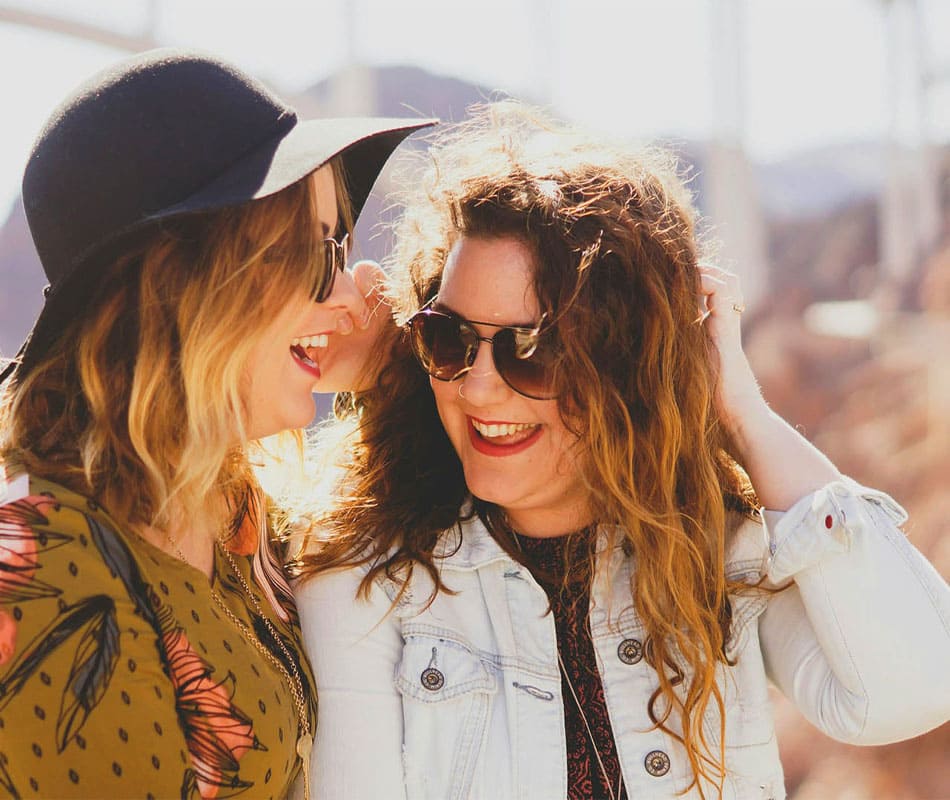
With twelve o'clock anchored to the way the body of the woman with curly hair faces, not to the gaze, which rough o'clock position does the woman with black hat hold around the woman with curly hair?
The woman with black hat is roughly at 2 o'clock from the woman with curly hair.

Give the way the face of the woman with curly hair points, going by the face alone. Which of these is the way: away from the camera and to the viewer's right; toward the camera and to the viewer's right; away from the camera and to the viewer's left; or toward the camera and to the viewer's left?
toward the camera and to the viewer's left

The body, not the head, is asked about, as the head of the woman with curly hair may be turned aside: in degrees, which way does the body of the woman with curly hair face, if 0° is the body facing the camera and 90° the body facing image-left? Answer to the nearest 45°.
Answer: approximately 0°

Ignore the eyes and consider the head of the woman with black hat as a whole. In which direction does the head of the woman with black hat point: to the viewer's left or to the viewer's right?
to the viewer's right
